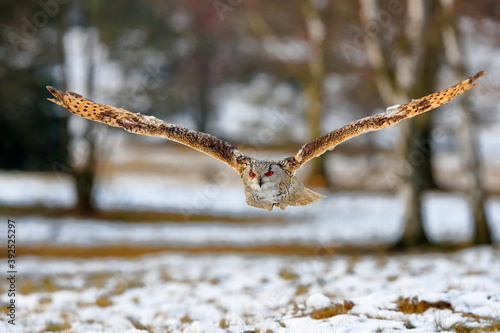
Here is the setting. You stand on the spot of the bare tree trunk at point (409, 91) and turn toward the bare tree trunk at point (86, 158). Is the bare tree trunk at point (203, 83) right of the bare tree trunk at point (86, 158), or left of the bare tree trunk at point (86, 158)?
right

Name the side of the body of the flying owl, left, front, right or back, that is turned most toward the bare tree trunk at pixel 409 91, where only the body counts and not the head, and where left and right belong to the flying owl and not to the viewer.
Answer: back

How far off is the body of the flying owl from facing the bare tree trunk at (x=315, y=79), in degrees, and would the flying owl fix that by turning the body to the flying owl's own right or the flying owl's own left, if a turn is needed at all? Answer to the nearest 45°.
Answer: approximately 180°

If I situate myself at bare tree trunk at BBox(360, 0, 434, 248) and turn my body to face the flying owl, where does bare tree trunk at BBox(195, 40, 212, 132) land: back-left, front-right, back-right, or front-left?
back-right

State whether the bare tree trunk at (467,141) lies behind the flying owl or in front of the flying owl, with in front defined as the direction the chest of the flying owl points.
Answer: behind

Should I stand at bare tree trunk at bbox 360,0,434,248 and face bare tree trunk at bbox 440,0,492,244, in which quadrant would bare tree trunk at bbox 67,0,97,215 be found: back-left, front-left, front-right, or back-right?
back-left

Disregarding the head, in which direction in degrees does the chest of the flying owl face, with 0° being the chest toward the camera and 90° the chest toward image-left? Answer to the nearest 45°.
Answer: approximately 0°

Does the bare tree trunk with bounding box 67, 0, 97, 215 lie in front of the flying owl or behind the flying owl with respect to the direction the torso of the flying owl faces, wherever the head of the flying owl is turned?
behind
